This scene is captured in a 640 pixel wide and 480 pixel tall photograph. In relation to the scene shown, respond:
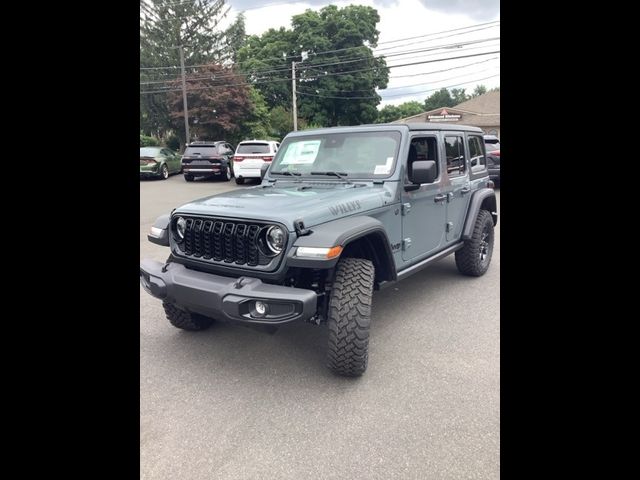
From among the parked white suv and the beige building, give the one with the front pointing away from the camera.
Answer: the parked white suv

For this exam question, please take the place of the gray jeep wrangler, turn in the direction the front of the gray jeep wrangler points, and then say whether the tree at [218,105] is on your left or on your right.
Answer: on your right

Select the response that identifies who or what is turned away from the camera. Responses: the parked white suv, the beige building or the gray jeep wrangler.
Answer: the parked white suv

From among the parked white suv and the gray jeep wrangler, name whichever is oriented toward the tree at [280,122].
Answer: the parked white suv

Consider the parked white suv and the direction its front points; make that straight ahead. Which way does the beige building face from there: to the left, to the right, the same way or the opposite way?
the opposite way

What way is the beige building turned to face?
toward the camera

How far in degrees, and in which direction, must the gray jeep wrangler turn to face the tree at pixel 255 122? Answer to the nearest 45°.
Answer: approximately 135° to its right

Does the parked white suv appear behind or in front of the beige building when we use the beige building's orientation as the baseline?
in front

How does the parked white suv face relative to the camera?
away from the camera

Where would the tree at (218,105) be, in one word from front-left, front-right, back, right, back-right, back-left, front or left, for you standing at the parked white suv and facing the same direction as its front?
front

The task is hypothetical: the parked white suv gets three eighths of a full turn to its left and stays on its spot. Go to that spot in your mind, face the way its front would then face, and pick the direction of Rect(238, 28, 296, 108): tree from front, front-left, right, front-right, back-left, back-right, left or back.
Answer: back-right
